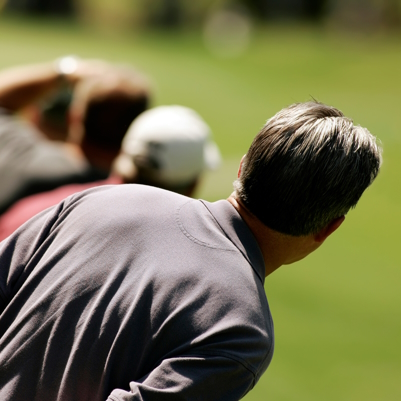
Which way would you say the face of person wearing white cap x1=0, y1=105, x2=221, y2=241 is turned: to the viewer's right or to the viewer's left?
to the viewer's right

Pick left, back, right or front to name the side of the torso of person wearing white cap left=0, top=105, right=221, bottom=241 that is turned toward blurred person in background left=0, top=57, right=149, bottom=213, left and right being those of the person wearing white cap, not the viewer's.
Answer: left

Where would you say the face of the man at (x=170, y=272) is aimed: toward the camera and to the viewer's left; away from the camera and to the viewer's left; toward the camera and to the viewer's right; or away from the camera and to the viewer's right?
away from the camera and to the viewer's right

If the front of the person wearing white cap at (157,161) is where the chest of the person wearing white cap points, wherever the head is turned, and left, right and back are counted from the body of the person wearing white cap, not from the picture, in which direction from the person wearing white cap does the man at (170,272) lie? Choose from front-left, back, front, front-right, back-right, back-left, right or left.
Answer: back-right

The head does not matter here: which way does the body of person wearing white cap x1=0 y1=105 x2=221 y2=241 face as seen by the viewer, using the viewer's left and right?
facing away from the viewer and to the right of the viewer

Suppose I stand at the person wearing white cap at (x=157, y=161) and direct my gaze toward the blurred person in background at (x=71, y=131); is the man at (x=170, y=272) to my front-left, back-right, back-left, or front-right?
back-left

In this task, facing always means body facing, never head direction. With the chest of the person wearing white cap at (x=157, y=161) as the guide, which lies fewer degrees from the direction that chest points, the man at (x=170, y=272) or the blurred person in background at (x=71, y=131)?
the blurred person in background
